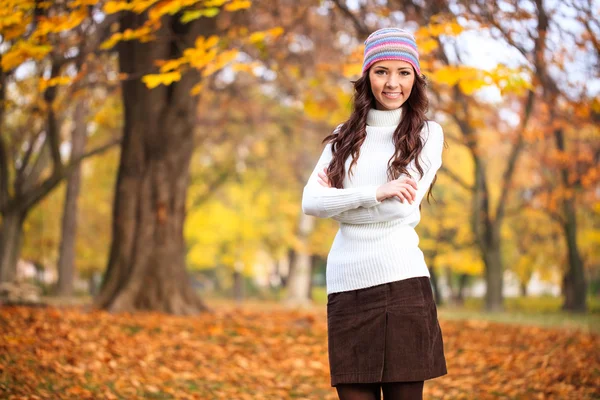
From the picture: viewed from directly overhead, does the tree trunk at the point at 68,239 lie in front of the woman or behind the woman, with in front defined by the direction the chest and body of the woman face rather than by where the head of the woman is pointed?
behind

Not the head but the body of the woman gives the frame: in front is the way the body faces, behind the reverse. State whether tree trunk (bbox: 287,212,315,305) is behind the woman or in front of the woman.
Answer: behind

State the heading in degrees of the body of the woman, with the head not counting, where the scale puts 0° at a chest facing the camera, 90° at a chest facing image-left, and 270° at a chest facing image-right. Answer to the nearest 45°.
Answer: approximately 0°

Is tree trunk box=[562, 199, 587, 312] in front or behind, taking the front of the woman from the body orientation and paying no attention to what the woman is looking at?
behind

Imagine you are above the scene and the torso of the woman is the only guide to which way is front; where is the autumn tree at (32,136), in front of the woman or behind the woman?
behind

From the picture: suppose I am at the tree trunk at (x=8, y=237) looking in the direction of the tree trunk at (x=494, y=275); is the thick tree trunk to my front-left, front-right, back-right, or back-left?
front-right

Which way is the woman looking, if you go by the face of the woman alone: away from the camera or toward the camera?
toward the camera

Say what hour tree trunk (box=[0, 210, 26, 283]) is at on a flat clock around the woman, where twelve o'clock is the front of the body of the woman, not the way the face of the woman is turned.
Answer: The tree trunk is roughly at 5 o'clock from the woman.

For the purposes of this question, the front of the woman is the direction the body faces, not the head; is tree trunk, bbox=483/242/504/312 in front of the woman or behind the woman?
behind
